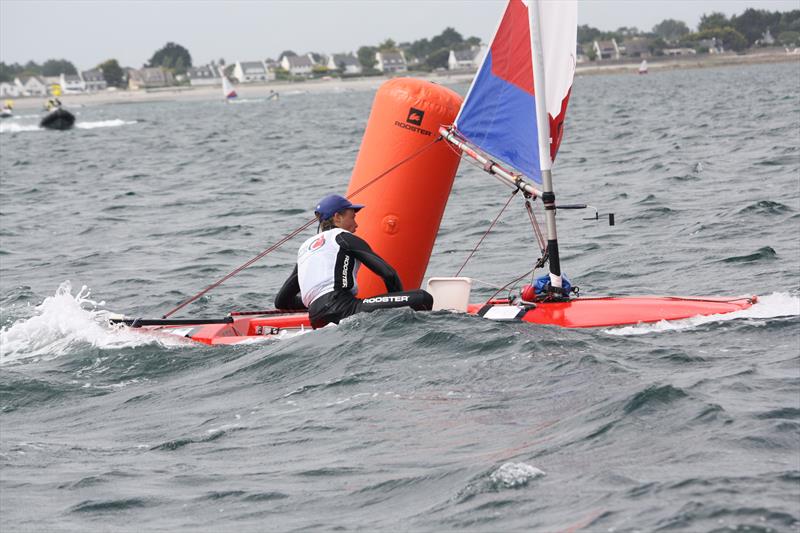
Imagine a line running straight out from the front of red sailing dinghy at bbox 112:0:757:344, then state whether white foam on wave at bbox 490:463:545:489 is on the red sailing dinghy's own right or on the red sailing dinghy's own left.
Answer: on the red sailing dinghy's own right

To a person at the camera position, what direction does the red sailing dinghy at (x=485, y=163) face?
facing to the right of the viewer

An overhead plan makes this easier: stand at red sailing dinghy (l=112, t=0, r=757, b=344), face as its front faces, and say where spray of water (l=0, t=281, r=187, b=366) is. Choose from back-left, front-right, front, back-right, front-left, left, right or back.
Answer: back

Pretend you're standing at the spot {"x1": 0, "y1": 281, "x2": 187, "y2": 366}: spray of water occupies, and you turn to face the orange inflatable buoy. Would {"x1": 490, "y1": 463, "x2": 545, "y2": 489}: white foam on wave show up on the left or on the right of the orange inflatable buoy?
right

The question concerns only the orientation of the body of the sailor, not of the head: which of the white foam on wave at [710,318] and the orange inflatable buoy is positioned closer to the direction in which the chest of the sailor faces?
the orange inflatable buoy

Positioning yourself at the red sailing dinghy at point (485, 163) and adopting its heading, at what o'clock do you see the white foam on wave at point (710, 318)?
The white foam on wave is roughly at 1 o'clock from the red sailing dinghy.

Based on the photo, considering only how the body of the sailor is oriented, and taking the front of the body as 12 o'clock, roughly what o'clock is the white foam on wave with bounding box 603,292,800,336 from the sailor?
The white foam on wave is roughly at 2 o'clock from the sailor.

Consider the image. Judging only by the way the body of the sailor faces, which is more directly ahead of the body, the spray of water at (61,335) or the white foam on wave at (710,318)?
the white foam on wave

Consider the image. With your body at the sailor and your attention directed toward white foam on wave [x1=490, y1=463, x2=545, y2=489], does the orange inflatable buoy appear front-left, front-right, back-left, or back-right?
back-left

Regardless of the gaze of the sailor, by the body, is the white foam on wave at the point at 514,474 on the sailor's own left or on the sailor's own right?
on the sailor's own right

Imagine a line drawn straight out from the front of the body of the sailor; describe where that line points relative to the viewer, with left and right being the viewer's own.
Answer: facing away from the viewer and to the right of the viewer
